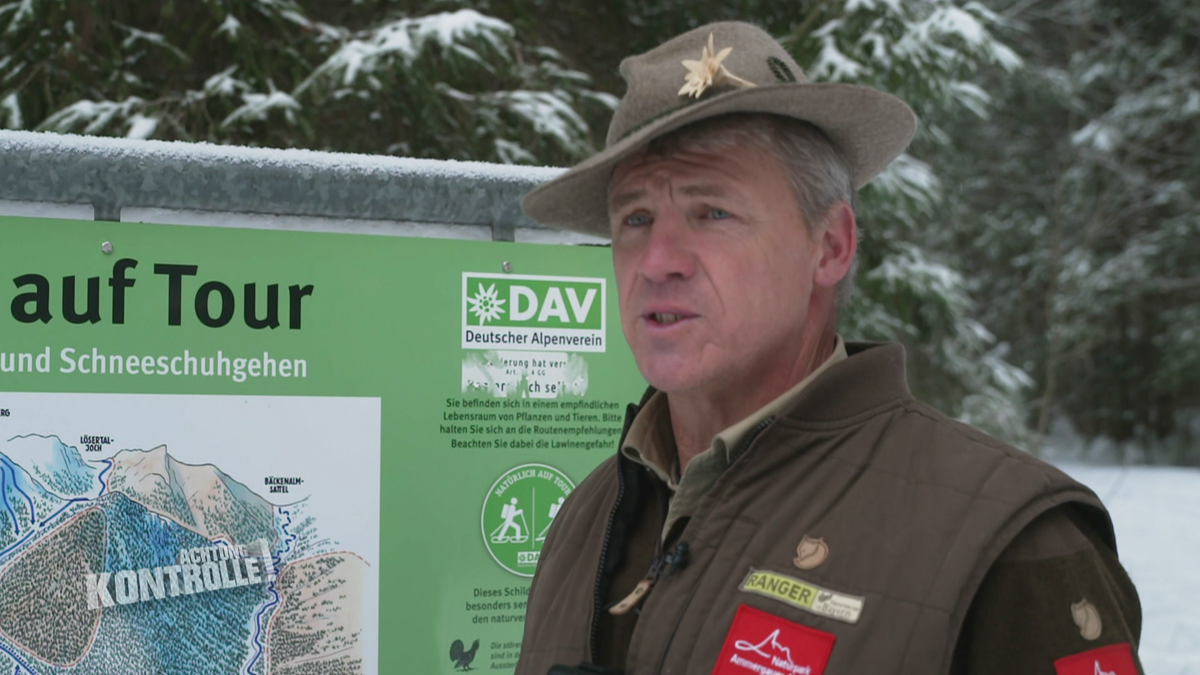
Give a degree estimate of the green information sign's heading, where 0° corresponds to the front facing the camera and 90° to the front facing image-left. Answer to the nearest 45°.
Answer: approximately 0°

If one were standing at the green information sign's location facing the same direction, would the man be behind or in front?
in front

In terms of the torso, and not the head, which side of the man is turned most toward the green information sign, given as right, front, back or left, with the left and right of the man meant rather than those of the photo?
right

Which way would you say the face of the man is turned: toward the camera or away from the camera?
toward the camera

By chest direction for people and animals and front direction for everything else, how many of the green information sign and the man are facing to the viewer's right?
0

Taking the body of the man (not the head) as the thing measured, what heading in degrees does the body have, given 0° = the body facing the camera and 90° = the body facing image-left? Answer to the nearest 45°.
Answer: approximately 45°
